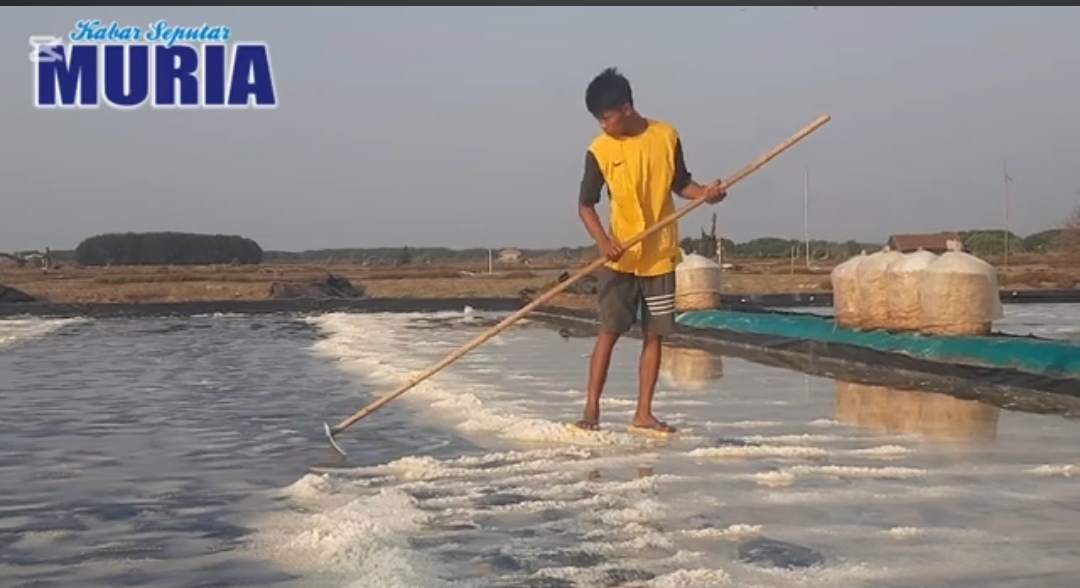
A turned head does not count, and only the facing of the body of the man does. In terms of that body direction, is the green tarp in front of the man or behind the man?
behind

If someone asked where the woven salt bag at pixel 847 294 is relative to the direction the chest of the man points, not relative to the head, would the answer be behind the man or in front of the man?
behind

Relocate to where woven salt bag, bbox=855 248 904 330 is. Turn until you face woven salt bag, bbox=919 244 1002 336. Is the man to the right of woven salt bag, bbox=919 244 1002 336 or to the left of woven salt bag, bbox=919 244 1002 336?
right

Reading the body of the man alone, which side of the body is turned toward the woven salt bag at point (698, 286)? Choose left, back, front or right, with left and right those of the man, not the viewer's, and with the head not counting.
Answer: back

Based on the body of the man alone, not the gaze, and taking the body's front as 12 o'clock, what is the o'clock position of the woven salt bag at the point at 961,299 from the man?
The woven salt bag is roughly at 7 o'clock from the man.

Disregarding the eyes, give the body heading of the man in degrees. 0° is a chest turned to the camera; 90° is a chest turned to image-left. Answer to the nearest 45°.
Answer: approximately 0°

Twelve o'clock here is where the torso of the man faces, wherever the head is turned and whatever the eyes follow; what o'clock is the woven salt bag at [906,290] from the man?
The woven salt bag is roughly at 7 o'clock from the man.

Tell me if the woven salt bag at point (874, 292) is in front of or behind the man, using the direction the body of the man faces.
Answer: behind
